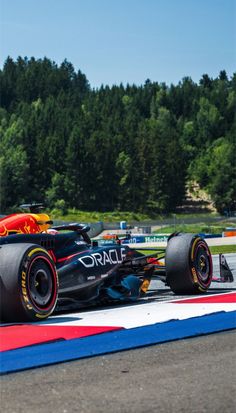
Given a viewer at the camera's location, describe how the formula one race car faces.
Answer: facing away from the viewer and to the right of the viewer
